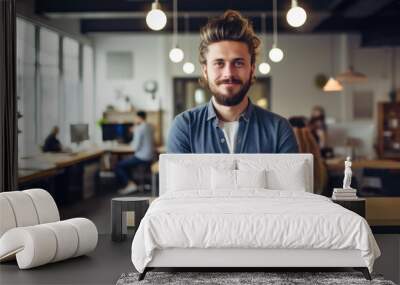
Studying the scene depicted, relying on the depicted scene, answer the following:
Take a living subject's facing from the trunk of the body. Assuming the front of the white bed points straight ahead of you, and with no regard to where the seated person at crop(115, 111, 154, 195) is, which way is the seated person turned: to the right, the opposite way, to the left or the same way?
to the right

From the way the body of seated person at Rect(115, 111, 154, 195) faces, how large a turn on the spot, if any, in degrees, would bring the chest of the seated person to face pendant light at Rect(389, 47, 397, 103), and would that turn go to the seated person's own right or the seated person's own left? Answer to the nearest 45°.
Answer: approximately 180°

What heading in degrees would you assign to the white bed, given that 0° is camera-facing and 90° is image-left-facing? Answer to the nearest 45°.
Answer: approximately 0°

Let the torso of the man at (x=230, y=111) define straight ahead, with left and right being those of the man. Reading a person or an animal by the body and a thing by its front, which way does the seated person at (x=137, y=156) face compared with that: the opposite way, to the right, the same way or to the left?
to the right
